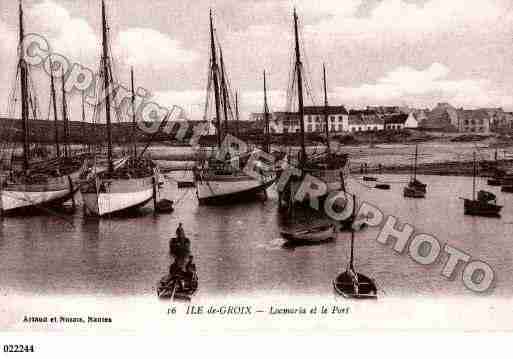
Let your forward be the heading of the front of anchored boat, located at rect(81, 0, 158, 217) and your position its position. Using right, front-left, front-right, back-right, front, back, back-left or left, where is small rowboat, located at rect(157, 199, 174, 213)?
back

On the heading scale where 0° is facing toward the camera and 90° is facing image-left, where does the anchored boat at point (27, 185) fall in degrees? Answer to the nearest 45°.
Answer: approximately 45°

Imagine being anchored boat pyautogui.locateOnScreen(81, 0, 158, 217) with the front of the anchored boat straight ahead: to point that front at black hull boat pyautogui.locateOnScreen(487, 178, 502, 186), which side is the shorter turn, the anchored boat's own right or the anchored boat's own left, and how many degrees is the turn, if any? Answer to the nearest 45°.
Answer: approximately 135° to the anchored boat's own left

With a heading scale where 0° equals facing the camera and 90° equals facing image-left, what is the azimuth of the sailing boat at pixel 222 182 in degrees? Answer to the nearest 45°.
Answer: approximately 45°

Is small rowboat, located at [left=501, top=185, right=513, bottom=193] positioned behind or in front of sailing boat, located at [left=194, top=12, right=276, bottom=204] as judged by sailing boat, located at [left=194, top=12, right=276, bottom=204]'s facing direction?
behind

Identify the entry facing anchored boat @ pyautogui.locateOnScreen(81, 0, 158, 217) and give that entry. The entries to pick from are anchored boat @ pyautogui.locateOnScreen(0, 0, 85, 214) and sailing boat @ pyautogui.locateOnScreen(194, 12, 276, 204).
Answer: the sailing boat

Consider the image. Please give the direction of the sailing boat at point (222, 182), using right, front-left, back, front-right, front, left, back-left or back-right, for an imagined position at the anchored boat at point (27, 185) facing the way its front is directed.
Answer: back-left
